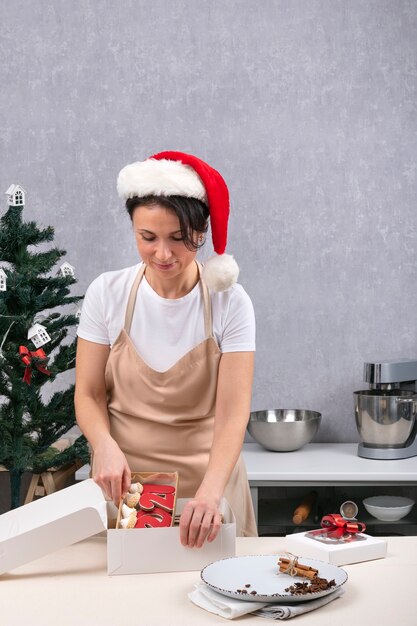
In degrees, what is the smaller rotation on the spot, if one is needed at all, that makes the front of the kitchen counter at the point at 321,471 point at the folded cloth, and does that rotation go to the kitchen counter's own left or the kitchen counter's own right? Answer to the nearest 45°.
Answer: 0° — it already faces it

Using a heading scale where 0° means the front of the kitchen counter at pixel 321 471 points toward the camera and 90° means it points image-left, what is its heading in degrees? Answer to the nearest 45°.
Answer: approximately 0°

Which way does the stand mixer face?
to the viewer's left

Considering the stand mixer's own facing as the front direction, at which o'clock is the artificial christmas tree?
The artificial christmas tree is roughly at 11 o'clock from the stand mixer.

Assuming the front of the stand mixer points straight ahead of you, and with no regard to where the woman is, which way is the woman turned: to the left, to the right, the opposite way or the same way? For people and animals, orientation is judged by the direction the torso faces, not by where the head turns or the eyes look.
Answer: to the left

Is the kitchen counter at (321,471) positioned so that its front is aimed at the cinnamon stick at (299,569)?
yes

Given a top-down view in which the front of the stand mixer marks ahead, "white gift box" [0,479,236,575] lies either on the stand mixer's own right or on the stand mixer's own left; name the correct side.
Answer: on the stand mixer's own left

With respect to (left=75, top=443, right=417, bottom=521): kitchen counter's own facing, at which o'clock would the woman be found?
The woman is roughly at 1 o'clock from the kitchen counter.

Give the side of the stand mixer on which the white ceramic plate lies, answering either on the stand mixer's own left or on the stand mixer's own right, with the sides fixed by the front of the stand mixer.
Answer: on the stand mixer's own left
